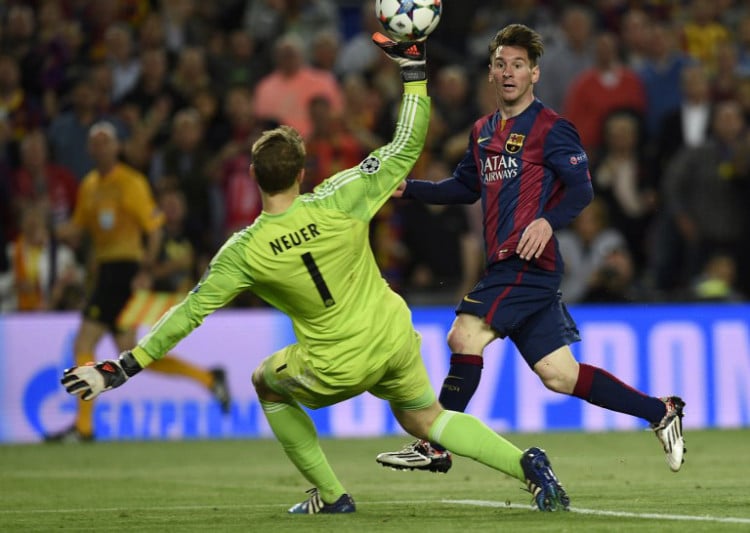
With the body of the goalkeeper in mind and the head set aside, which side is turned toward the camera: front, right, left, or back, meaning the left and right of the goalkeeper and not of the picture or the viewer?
back

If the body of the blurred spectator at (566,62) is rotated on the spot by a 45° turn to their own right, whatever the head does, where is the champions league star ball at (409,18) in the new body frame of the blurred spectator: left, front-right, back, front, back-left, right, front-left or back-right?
front-left

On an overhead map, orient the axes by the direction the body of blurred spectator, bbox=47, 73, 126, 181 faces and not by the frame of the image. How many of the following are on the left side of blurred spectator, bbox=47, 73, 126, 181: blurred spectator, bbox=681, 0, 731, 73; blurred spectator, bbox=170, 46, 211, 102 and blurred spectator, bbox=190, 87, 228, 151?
3

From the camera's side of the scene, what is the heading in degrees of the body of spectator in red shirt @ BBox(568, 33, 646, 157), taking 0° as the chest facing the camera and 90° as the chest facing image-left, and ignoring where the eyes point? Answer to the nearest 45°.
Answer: approximately 0°

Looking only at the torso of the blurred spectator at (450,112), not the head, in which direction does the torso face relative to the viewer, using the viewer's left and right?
facing the viewer

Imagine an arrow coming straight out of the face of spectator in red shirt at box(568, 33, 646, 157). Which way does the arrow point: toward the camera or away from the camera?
toward the camera

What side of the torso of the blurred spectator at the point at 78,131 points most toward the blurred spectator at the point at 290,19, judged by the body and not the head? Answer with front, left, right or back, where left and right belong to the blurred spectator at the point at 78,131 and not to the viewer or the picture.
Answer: left

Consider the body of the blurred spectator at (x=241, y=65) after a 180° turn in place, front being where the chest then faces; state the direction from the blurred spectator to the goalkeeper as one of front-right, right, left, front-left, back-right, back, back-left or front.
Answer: back

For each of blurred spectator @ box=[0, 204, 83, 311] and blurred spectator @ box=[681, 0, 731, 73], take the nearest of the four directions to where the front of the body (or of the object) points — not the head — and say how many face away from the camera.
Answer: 0

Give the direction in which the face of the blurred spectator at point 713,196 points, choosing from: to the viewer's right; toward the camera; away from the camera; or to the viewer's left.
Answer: toward the camera

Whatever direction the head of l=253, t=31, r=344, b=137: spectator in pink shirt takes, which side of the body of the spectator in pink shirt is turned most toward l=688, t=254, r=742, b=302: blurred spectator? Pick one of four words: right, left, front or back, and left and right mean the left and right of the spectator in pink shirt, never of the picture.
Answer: left

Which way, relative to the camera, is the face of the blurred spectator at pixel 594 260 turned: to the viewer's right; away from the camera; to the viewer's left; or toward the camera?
toward the camera

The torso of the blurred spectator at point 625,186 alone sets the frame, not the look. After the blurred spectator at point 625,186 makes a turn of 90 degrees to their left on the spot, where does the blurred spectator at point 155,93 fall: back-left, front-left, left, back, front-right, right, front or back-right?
back

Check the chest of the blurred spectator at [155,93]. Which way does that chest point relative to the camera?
toward the camera

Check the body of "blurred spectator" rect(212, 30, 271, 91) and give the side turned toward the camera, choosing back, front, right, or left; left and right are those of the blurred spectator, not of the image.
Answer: front

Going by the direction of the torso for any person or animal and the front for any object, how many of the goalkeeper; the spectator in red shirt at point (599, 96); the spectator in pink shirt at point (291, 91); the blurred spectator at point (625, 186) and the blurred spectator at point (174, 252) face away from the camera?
1

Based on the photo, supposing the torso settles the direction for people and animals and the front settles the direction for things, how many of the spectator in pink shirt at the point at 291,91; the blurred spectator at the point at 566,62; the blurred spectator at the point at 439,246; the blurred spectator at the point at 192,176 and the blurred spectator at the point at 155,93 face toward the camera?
5
